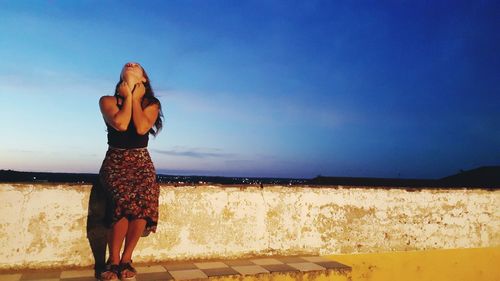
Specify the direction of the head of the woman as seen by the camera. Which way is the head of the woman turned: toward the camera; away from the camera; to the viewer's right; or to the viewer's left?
toward the camera

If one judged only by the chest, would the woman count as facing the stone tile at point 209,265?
no

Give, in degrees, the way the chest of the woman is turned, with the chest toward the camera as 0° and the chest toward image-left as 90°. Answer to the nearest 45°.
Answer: approximately 0°

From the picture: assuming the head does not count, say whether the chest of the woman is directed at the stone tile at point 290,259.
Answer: no
